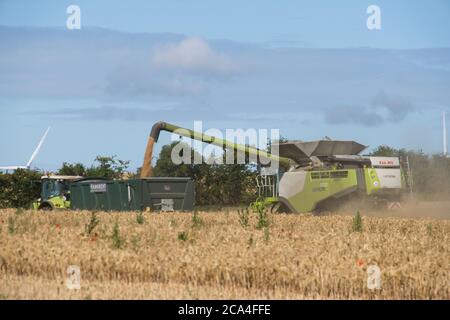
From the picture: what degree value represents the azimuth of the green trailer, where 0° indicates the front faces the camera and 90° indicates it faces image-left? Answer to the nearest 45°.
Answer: approximately 135°

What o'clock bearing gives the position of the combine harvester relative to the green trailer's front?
The combine harvester is roughly at 5 o'clock from the green trailer.

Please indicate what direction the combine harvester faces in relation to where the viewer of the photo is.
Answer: facing away from the viewer and to the left of the viewer

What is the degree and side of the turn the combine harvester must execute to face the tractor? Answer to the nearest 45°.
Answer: approximately 45° to its left

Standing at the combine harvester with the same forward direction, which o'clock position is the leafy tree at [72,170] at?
The leafy tree is roughly at 12 o'clock from the combine harvester.

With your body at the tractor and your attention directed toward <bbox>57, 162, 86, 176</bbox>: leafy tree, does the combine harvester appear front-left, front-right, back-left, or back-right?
back-right

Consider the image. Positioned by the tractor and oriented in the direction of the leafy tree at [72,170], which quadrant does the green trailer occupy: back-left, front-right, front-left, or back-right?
back-right

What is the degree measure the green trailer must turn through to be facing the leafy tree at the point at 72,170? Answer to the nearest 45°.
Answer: approximately 45° to its right

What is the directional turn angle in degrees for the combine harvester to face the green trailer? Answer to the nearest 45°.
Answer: approximately 45° to its left
